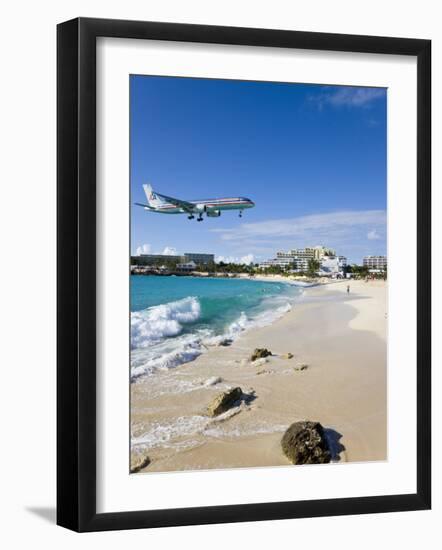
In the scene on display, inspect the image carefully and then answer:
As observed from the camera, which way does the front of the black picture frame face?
facing the viewer and to the right of the viewer
